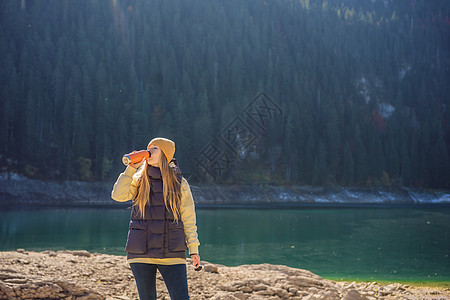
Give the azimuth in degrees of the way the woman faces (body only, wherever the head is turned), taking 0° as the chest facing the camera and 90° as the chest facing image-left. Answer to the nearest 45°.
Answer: approximately 0°
